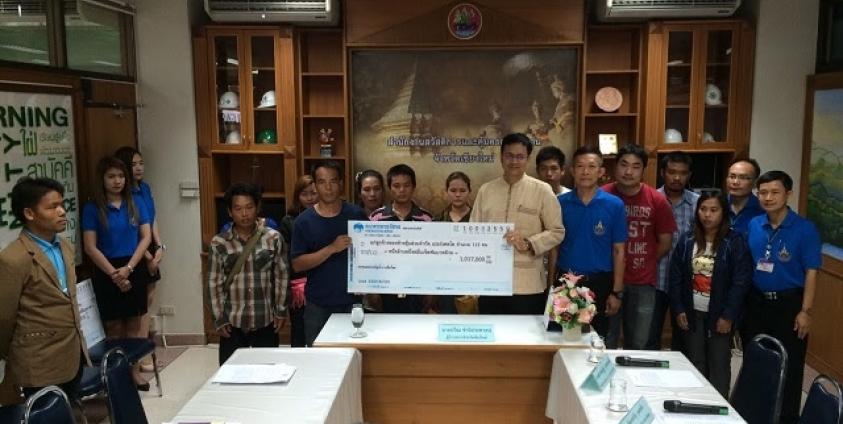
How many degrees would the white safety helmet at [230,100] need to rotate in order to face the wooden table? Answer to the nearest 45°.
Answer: approximately 45° to its left

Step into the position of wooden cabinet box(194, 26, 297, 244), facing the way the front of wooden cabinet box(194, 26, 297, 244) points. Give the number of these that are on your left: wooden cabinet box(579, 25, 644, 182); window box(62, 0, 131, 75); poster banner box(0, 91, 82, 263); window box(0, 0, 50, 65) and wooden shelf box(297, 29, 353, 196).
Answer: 2

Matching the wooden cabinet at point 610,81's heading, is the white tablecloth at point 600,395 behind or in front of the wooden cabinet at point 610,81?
in front

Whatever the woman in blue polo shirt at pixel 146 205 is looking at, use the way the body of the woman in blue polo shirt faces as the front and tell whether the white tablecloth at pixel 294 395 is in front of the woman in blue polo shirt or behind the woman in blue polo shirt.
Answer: in front

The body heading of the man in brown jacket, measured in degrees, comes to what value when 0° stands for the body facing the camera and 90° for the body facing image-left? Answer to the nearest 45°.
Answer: approximately 315°

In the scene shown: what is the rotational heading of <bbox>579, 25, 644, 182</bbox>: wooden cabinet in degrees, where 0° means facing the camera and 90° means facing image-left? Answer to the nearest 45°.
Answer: approximately 0°

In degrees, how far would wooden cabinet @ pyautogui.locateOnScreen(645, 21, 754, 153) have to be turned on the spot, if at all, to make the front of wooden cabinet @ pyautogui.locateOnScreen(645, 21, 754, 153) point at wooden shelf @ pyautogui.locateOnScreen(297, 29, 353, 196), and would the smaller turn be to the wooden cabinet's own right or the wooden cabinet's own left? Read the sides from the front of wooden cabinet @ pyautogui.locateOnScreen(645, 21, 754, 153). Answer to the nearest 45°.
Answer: approximately 90° to the wooden cabinet's own right

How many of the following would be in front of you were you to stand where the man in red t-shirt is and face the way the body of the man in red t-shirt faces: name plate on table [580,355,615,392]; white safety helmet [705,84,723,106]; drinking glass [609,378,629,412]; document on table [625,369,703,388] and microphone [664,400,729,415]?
4

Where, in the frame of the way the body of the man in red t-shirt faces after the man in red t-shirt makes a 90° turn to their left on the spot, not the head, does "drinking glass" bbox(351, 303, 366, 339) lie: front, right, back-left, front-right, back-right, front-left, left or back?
back-right

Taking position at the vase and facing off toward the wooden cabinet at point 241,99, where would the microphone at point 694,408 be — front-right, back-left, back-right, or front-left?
back-left

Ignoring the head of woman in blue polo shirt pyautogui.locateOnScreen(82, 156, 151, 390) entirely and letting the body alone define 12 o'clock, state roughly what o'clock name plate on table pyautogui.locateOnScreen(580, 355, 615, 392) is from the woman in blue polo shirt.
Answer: The name plate on table is roughly at 11 o'clock from the woman in blue polo shirt.
